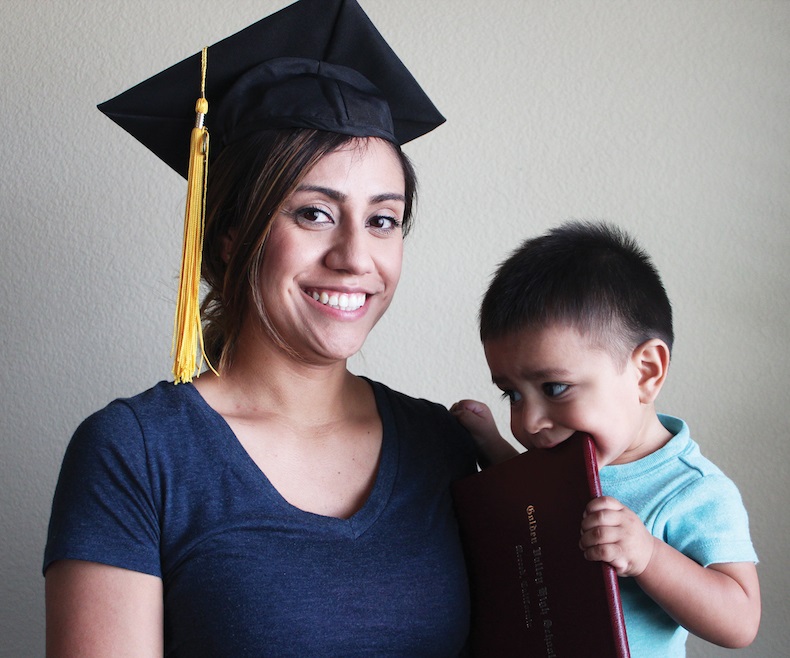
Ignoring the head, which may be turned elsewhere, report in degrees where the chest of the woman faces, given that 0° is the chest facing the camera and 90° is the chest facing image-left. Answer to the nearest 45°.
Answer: approximately 315°
